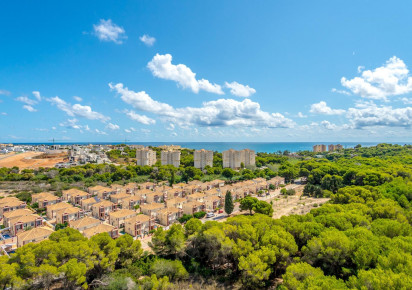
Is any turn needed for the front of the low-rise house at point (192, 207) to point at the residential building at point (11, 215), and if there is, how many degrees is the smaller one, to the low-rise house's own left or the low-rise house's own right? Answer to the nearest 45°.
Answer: approximately 135° to the low-rise house's own right

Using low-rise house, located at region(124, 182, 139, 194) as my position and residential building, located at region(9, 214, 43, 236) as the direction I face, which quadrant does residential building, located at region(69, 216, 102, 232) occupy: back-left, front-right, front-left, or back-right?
front-left

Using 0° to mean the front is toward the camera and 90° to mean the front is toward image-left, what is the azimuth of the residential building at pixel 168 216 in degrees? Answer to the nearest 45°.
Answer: approximately 315°

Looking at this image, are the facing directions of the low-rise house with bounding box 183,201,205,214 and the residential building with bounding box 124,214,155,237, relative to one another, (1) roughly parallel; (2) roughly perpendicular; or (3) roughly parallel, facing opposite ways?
roughly parallel

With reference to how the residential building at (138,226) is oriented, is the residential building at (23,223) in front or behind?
behind

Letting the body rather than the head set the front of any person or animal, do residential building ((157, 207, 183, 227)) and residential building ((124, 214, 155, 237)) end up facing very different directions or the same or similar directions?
same or similar directions

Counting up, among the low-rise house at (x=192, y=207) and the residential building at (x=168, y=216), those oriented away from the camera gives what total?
0

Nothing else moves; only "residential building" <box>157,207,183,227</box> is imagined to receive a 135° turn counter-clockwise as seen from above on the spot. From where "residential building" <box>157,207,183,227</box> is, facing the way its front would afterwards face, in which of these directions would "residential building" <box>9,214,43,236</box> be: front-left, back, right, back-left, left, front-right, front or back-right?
left

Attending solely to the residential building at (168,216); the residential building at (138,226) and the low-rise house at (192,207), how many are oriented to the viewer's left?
0

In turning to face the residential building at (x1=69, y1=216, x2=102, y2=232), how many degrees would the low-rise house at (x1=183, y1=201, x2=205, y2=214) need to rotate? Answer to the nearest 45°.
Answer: approximately 90° to its right

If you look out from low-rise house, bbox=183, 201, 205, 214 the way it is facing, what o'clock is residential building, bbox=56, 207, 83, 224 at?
The residential building is roughly at 4 o'clock from the low-rise house.

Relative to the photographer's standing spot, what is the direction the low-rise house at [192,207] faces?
facing the viewer and to the right of the viewer

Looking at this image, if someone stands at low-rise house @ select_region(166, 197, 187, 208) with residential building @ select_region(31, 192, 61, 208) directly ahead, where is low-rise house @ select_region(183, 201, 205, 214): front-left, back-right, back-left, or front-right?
back-left

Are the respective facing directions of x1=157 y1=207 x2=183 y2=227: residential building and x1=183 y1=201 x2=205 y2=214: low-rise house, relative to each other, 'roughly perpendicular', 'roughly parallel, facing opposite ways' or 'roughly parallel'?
roughly parallel

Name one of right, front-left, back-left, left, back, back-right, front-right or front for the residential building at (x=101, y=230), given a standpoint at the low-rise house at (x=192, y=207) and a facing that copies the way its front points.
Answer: right
